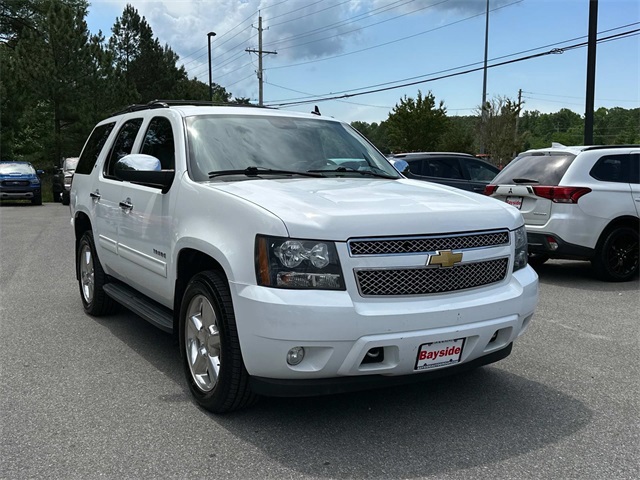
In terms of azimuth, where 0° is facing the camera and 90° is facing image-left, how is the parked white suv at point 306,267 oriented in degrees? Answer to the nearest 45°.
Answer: approximately 315°

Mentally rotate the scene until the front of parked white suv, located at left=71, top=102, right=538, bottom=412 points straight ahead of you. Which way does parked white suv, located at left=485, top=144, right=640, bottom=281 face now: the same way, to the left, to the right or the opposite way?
to the left

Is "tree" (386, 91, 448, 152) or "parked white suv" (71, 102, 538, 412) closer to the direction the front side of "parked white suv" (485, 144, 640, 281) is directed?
the tree

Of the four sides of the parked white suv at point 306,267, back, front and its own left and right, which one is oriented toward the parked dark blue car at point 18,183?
back

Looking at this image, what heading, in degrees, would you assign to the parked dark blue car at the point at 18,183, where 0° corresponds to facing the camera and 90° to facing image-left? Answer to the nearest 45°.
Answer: approximately 0°

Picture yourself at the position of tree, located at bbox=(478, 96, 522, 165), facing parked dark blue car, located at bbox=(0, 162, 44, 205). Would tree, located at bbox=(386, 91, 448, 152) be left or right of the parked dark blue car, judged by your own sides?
right

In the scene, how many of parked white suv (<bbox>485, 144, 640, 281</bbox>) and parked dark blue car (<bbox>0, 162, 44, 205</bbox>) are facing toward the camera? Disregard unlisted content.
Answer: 1

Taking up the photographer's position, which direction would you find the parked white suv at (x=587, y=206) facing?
facing away from the viewer and to the right of the viewer
